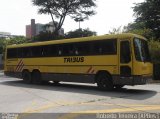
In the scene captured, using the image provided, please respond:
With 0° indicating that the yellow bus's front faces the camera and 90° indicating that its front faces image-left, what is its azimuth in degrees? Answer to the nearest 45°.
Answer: approximately 315°
